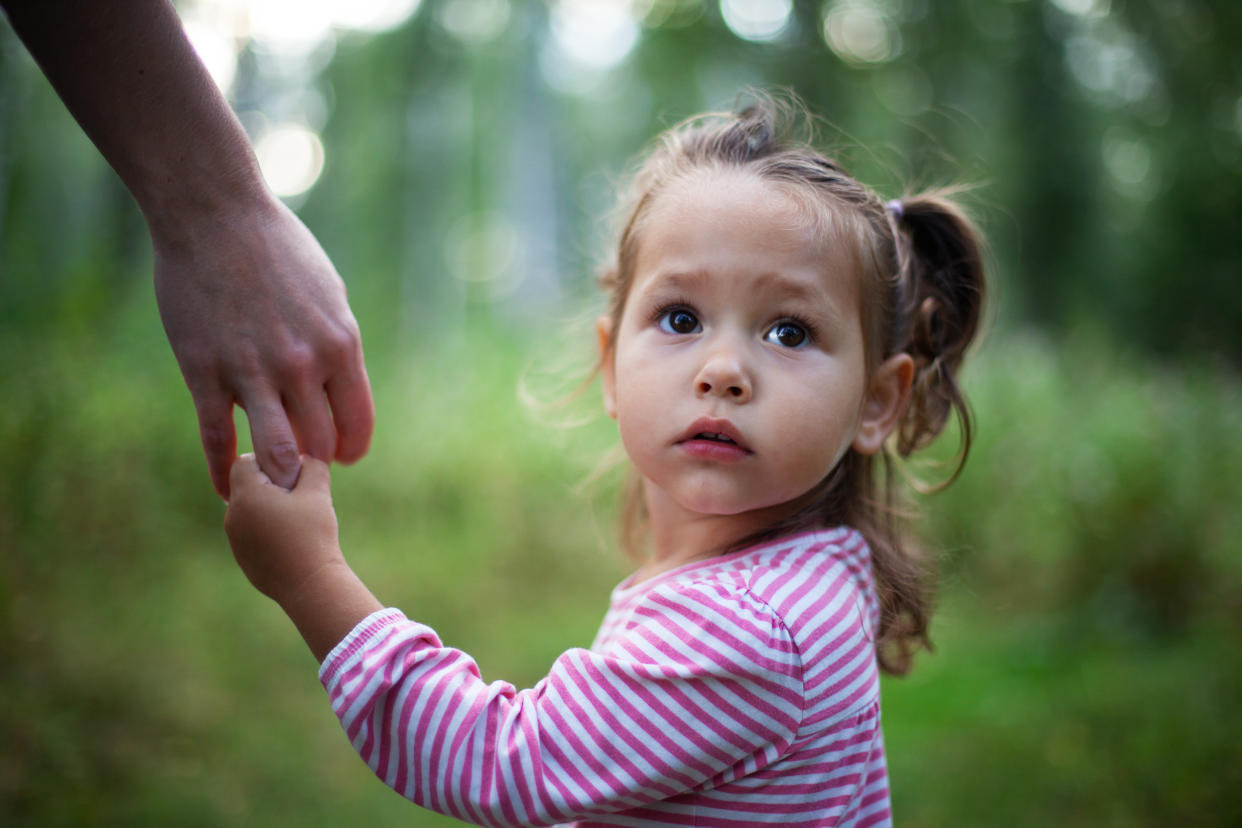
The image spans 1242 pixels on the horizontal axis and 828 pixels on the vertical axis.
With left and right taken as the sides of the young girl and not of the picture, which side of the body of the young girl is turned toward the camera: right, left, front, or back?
left
